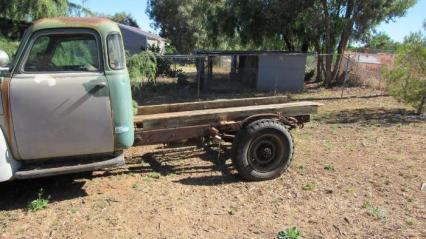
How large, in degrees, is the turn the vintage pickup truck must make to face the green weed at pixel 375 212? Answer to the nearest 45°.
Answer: approximately 180°

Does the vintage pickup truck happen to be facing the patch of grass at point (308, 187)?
no

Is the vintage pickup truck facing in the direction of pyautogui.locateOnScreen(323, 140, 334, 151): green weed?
no

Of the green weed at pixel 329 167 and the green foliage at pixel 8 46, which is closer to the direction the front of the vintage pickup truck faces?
the green foliage

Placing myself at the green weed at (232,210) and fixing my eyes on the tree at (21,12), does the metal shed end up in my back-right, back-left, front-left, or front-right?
front-right

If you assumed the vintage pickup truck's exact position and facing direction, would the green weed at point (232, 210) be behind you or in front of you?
behind

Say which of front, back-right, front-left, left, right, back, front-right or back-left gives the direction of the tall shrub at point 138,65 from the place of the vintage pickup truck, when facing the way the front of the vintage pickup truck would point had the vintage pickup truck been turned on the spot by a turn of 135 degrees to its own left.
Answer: back-left

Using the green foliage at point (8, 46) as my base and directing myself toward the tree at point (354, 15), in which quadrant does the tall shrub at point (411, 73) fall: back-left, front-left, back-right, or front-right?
front-right

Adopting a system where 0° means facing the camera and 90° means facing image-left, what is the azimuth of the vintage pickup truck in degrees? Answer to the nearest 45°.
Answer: approximately 90°

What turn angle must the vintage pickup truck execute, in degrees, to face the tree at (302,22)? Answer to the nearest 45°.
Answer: approximately 135° to its right

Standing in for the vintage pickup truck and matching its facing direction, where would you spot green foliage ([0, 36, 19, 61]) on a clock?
The green foliage is roughly at 2 o'clock from the vintage pickup truck.

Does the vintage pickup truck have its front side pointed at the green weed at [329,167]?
no

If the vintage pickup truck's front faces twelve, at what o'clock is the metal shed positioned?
The metal shed is roughly at 4 o'clock from the vintage pickup truck.

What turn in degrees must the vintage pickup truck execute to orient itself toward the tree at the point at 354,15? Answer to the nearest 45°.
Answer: approximately 135° to its right
